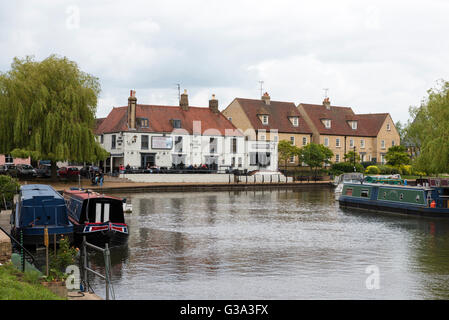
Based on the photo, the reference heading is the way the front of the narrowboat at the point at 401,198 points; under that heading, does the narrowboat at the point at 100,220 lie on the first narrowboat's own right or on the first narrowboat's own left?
on the first narrowboat's own left

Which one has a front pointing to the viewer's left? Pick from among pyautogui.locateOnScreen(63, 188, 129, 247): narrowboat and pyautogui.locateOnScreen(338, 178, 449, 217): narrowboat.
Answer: pyautogui.locateOnScreen(338, 178, 449, 217): narrowboat

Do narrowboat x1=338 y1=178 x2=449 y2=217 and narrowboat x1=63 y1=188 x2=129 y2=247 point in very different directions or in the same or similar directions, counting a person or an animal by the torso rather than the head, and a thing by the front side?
very different directions

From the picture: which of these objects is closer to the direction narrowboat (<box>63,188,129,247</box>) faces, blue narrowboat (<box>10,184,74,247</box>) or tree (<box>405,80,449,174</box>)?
the tree

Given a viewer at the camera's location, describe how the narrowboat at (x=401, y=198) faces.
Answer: facing to the left of the viewer

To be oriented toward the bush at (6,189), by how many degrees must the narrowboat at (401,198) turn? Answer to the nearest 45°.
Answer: approximately 45° to its left

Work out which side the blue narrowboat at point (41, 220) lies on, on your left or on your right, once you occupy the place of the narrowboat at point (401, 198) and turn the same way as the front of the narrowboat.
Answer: on your left

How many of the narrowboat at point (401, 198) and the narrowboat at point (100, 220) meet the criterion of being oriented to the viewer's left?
1
